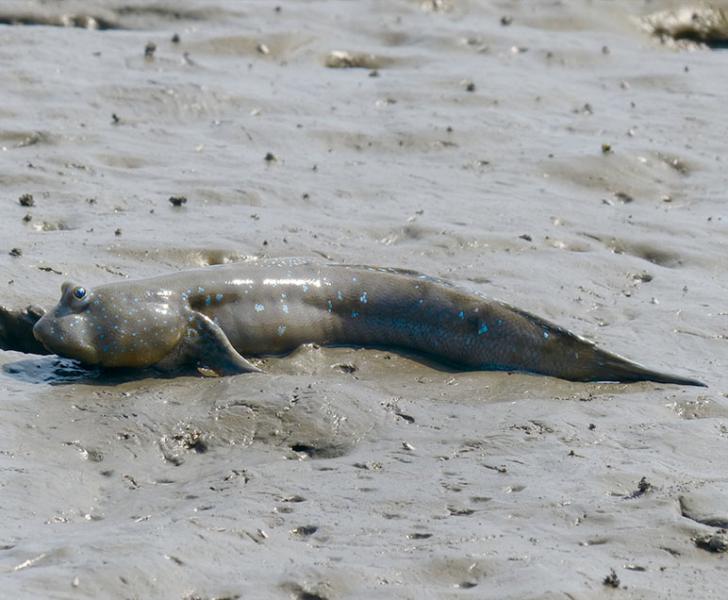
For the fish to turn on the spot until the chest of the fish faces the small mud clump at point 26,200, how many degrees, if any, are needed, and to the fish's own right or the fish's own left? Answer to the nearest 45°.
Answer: approximately 45° to the fish's own right

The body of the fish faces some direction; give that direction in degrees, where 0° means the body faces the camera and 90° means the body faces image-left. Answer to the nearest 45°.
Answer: approximately 90°
